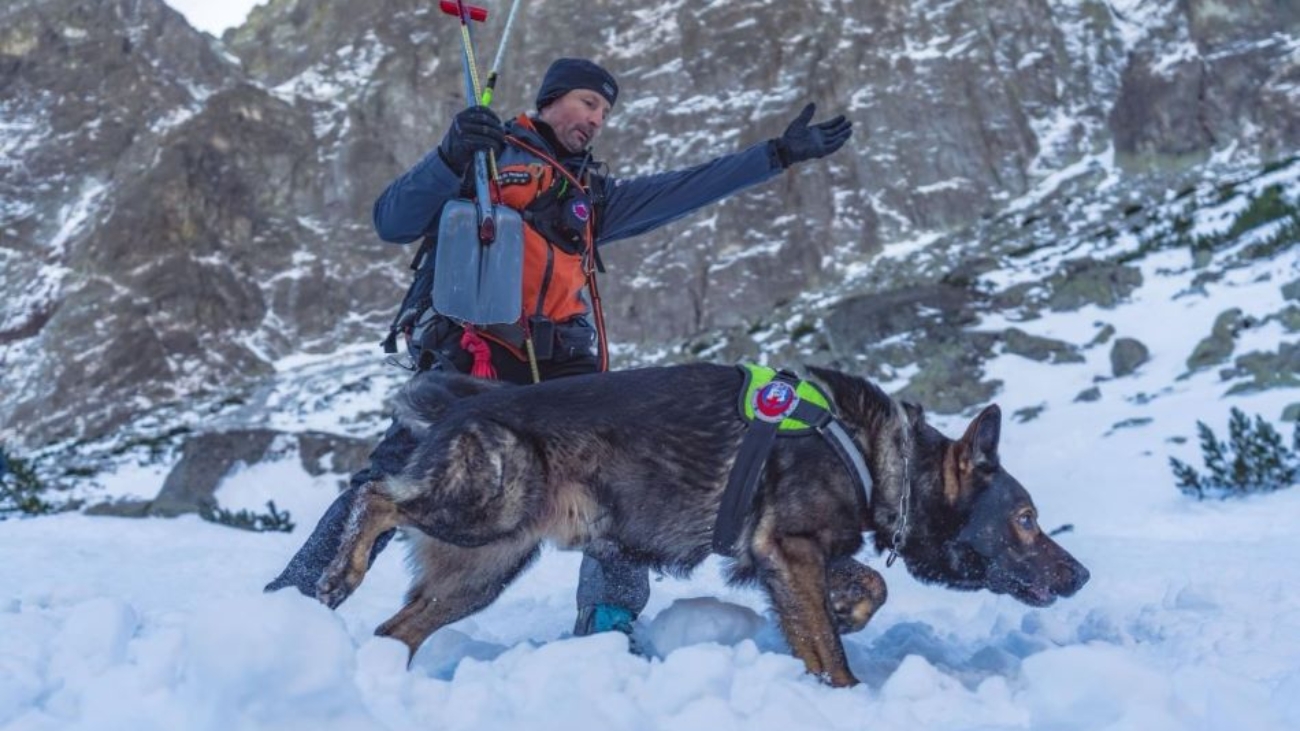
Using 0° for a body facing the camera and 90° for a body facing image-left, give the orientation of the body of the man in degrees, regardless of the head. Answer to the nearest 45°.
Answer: approximately 315°

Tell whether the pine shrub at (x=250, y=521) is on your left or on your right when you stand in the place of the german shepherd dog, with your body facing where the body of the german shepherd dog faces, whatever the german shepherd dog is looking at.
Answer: on your left

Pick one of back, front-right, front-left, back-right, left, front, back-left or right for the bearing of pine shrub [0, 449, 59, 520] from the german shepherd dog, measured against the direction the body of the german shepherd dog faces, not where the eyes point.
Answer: back-left

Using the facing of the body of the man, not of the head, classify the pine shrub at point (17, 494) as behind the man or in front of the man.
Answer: behind

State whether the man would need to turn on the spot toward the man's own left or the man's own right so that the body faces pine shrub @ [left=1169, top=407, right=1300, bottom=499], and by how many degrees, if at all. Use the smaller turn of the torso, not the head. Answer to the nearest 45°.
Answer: approximately 90° to the man's own left

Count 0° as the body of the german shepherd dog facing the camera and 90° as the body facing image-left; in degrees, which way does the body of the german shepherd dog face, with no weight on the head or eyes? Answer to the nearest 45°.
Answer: approximately 270°

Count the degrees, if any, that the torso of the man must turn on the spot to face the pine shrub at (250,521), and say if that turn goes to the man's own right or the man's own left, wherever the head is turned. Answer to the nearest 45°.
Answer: approximately 180°
